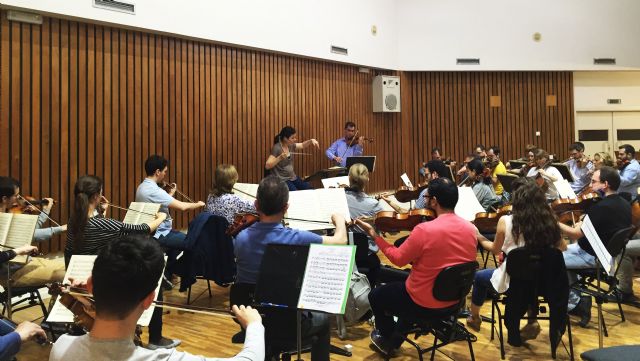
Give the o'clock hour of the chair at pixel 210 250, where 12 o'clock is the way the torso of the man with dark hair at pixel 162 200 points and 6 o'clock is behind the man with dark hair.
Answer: The chair is roughly at 2 o'clock from the man with dark hair.

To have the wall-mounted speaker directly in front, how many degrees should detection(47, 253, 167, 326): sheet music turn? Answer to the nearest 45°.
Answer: approximately 135° to its left

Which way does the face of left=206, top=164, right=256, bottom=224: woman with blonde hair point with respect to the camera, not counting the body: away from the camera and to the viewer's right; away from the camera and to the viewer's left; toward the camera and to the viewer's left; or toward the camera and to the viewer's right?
away from the camera and to the viewer's right

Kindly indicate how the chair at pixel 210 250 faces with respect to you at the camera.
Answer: facing away from the viewer and to the right of the viewer

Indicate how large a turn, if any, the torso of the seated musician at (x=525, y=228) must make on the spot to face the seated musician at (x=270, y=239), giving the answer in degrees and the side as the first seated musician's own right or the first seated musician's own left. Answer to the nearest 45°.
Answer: approximately 90° to the first seated musician's own left

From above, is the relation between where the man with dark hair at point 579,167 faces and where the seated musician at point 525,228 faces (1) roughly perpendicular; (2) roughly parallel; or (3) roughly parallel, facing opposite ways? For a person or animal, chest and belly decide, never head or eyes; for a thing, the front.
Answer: roughly perpendicular

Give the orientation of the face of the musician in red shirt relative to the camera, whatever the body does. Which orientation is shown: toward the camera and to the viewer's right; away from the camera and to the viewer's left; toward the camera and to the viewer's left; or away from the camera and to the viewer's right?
away from the camera and to the viewer's left

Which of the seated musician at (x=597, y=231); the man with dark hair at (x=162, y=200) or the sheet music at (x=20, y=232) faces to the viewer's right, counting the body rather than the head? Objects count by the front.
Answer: the man with dark hair

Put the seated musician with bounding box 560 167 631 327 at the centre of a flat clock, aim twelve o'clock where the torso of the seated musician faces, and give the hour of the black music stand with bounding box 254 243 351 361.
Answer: The black music stand is roughly at 10 o'clock from the seated musician.

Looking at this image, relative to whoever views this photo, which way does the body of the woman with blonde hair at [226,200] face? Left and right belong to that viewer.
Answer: facing away from the viewer and to the right of the viewer

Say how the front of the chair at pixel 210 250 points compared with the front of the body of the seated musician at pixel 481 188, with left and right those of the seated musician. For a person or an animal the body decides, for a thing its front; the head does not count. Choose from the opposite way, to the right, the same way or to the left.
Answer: to the right

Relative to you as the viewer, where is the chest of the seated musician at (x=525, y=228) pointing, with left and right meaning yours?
facing away from the viewer and to the left of the viewer

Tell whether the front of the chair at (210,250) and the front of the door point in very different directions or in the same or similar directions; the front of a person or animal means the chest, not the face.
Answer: very different directions
